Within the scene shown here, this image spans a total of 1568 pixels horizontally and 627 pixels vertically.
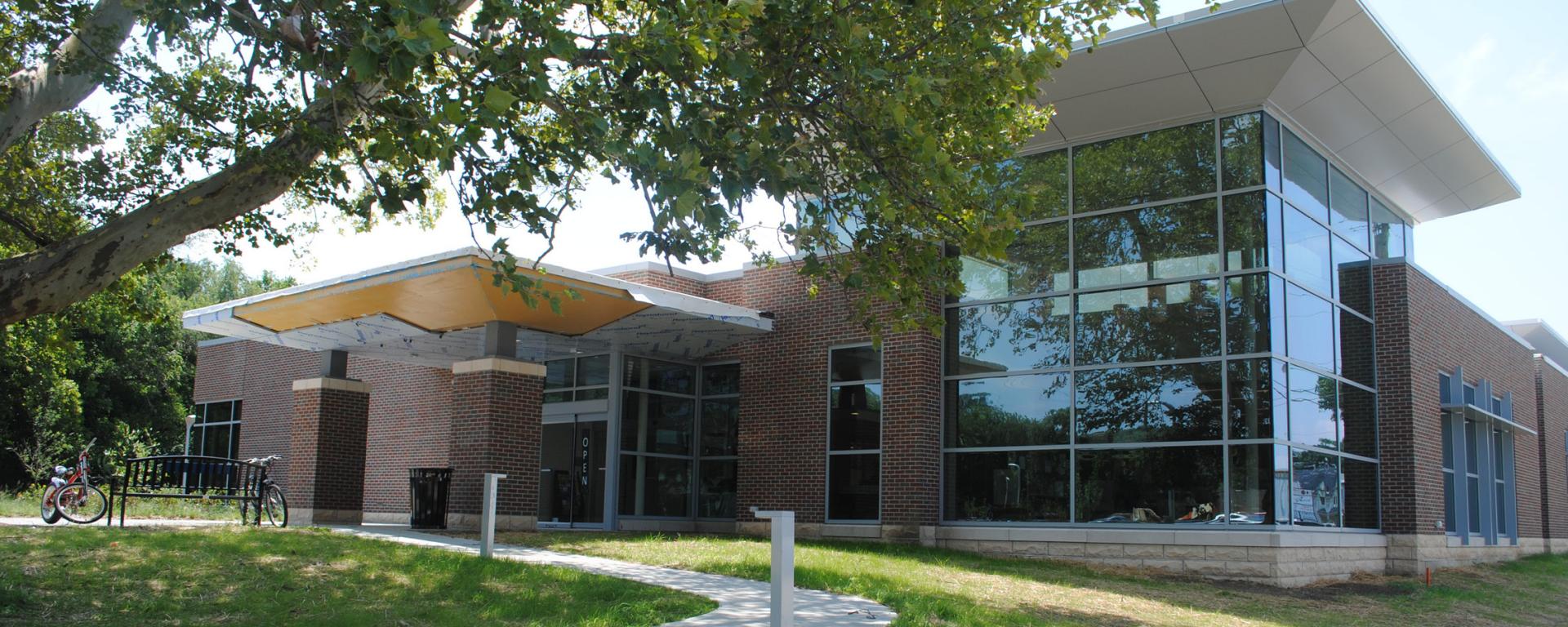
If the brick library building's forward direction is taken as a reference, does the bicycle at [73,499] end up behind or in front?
in front

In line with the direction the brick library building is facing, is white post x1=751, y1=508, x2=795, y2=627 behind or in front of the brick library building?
in front

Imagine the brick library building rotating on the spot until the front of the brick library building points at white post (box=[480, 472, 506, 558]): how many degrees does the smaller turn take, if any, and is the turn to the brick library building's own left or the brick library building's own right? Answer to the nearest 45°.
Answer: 0° — it already faces it

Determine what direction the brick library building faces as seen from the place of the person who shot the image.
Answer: facing the viewer and to the left of the viewer

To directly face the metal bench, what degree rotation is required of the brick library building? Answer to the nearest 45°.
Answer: approximately 45° to its right

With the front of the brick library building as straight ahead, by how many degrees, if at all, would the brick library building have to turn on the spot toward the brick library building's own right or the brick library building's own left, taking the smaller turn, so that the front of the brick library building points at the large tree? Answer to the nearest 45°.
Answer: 0° — it already faces it
